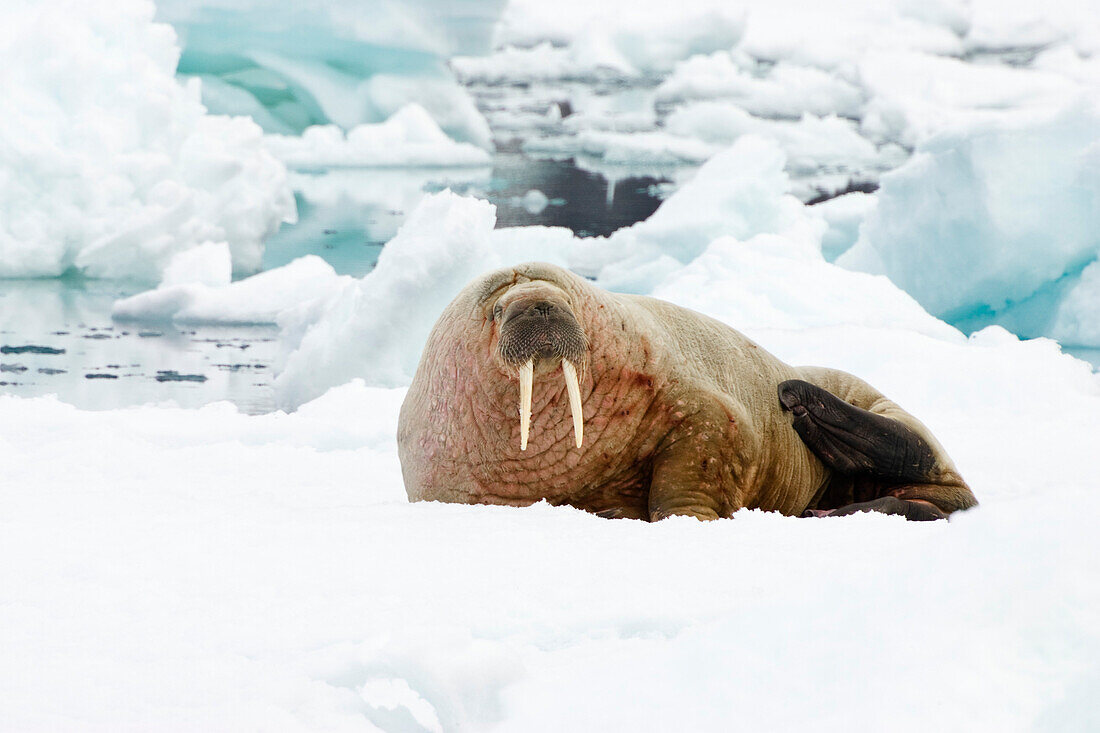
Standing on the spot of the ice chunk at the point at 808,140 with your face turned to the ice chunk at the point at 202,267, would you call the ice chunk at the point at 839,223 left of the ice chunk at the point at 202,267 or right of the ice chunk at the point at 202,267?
left

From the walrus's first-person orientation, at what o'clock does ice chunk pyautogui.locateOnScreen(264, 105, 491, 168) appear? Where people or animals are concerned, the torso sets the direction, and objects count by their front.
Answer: The ice chunk is roughly at 4 o'clock from the walrus.

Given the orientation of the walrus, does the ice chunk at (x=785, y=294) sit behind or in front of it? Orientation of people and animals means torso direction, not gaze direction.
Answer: behind

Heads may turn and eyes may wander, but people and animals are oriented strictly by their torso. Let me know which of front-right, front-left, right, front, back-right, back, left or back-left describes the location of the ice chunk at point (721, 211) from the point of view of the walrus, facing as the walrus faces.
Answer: back-right

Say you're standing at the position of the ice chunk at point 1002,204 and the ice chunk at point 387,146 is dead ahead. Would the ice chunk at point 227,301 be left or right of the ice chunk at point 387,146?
left

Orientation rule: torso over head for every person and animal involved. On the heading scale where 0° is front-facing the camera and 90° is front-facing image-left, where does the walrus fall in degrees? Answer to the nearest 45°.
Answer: approximately 45°

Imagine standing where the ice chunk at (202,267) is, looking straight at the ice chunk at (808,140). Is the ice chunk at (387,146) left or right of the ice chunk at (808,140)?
left

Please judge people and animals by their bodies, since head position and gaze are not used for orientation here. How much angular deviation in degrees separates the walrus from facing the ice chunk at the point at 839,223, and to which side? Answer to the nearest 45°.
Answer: approximately 135° to its right

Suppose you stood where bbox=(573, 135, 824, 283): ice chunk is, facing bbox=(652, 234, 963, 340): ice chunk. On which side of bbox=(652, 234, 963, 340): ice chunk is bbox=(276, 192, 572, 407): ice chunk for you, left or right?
right
